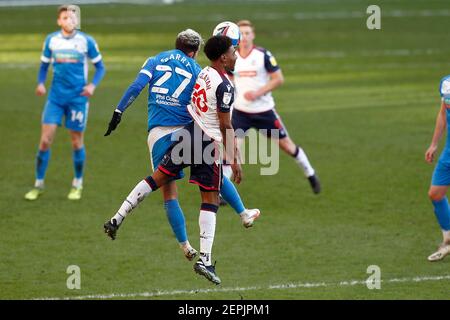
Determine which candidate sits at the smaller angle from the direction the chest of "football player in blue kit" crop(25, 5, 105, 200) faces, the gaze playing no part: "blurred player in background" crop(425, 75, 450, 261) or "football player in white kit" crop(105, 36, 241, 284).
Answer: the football player in white kit

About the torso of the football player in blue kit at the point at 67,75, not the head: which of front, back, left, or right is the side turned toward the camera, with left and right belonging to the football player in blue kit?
front

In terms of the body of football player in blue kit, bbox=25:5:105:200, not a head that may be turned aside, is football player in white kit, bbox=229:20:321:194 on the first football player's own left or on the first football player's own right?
on the first football player's own left

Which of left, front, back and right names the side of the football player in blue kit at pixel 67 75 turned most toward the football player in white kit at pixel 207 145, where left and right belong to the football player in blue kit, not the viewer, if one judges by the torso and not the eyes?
front

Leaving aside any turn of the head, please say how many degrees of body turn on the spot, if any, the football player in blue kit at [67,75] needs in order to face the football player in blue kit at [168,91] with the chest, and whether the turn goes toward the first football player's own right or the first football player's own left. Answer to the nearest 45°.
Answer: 0° — they already face them

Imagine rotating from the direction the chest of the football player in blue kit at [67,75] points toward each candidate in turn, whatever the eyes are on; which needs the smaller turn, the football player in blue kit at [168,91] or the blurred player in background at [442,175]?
the football player in blue kit

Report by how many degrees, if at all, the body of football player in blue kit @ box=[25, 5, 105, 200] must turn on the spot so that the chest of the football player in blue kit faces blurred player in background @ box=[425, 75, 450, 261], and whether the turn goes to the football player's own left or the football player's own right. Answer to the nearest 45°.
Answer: approximately 45° to the football player's own left

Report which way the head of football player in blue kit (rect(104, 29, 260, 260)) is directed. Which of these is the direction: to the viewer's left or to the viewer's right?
to the viewer's right

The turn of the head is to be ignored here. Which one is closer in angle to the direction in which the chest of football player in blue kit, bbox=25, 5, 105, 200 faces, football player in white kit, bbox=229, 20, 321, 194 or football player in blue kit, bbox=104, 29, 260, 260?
the football player in blue kit

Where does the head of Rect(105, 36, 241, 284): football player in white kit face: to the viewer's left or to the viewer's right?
to the viewer's right

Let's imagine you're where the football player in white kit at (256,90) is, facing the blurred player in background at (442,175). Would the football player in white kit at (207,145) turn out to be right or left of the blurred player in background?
right
